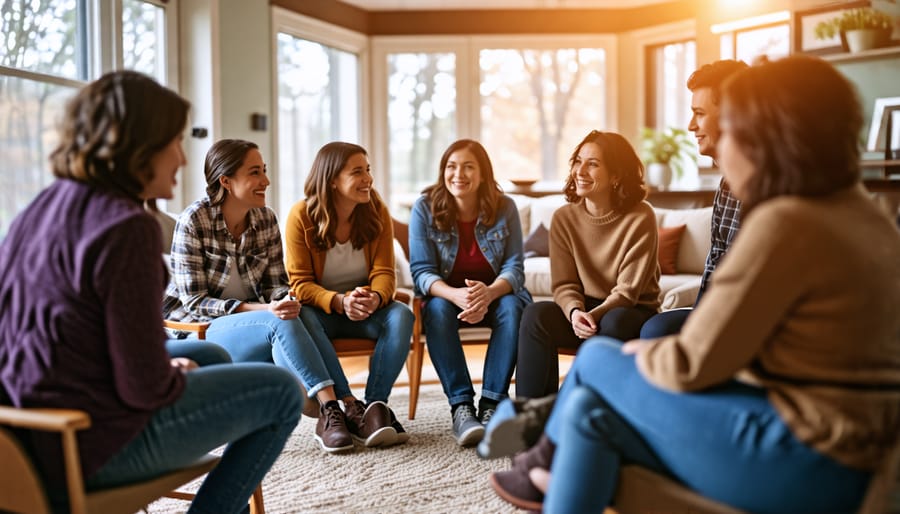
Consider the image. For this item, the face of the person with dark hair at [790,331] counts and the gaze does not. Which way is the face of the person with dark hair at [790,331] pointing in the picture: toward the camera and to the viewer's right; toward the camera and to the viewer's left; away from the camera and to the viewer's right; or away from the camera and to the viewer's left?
away from the camera and to the viewer's left

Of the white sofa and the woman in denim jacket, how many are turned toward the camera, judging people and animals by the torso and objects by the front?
2

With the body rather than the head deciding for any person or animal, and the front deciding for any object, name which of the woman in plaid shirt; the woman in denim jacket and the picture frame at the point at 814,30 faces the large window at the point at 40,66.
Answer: the picture frame

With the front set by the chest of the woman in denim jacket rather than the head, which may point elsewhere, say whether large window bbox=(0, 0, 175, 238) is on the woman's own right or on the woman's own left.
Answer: on the woman's own right

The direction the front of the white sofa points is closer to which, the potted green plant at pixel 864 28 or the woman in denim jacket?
the woman in denim jacket

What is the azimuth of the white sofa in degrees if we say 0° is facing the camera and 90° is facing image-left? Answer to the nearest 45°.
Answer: approximately 0°

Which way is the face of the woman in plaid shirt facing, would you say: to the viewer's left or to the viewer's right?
to the viewer's right

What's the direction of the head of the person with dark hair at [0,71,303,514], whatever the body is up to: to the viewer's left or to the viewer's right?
to the viewer's right

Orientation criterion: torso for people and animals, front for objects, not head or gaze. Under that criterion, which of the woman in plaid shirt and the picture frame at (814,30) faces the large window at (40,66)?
the picture frame

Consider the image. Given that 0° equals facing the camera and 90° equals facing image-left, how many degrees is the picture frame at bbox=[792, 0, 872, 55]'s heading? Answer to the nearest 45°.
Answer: approximately 45°

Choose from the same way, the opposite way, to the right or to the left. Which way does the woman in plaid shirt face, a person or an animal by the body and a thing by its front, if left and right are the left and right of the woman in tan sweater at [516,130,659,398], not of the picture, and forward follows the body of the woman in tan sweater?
to the left

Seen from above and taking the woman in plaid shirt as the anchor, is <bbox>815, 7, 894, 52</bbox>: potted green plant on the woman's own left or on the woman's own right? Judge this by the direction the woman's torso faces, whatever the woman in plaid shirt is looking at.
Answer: on the woman's own left
